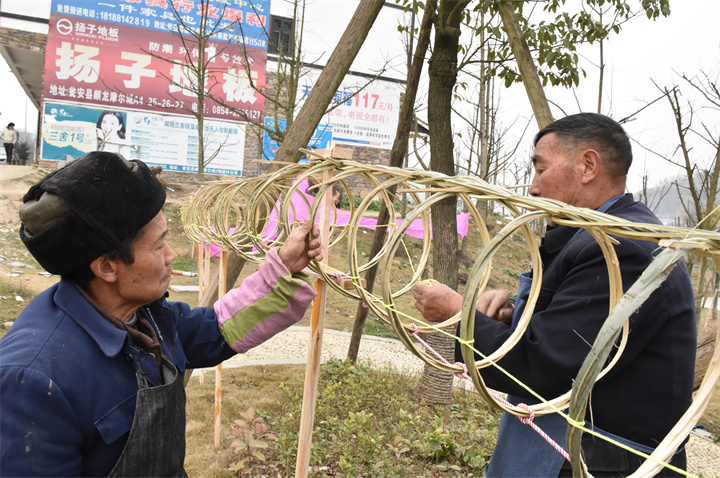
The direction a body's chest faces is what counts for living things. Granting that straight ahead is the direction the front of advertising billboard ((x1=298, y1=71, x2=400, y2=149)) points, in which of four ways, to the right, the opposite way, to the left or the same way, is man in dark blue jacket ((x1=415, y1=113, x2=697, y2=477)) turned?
to the right

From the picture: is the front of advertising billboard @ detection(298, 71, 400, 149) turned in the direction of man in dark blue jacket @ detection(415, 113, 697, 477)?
yes

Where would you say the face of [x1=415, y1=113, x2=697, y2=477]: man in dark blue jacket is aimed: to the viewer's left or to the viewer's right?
to the viewer's left

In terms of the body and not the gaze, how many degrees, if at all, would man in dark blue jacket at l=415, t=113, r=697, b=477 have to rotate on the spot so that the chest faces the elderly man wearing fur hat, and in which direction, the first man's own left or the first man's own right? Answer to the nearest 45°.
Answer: approximately 45° to the first man's own left

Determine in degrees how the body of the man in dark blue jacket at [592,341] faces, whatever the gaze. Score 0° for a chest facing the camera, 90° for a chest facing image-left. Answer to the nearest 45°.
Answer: approximately 90°

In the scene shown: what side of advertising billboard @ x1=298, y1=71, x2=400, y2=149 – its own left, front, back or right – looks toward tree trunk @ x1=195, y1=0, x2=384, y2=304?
front

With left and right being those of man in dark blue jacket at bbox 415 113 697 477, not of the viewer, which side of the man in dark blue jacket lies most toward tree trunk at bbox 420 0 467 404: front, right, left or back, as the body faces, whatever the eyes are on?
right

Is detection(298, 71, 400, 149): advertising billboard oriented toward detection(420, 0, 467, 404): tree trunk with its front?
yes

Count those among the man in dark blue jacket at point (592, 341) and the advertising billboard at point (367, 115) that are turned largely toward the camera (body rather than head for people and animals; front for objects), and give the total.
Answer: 1

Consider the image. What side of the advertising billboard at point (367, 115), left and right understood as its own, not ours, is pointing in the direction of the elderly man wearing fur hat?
front

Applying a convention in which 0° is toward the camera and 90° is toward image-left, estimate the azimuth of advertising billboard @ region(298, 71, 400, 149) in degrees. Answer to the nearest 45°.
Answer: approximately 0°
